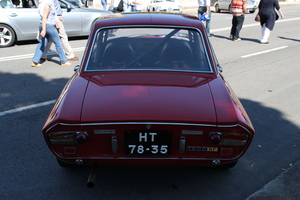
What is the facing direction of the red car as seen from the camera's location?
facing away from the viewer
